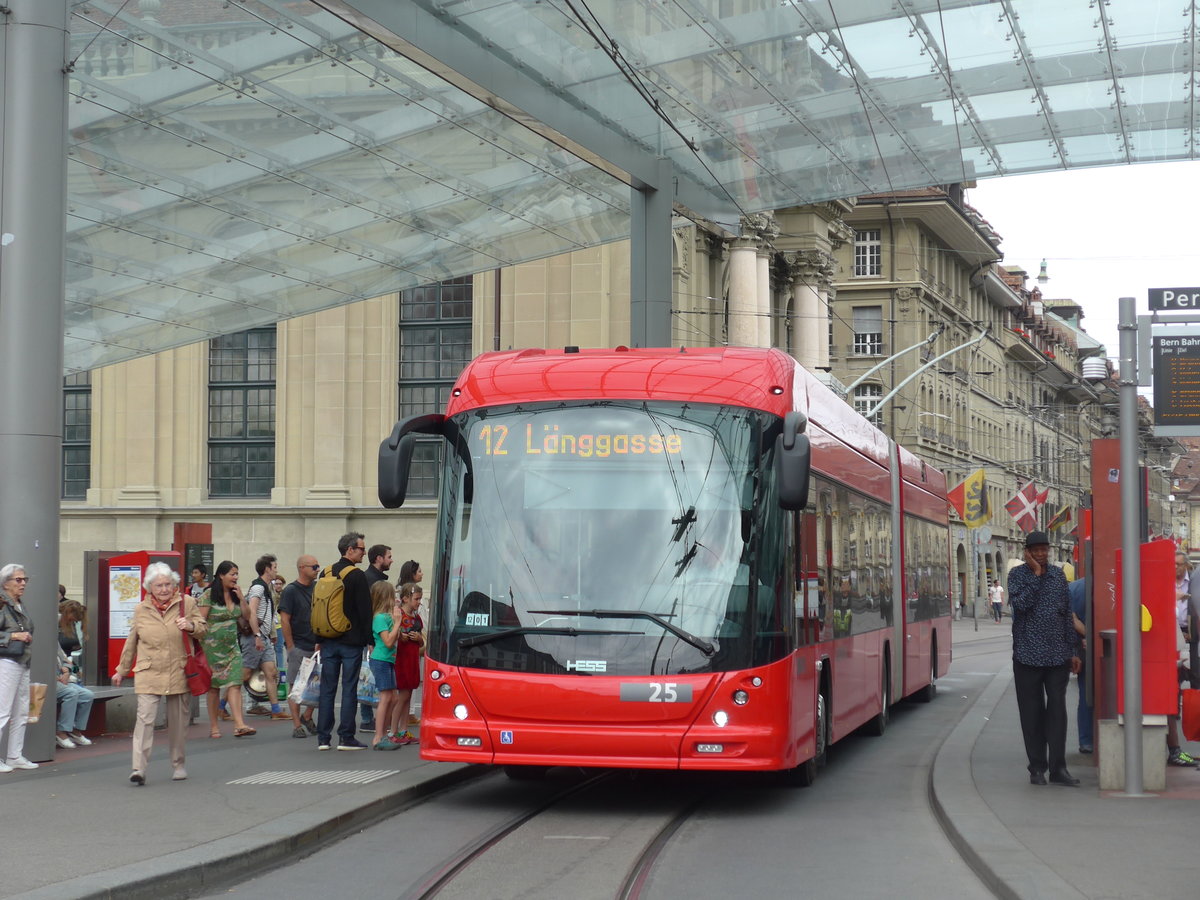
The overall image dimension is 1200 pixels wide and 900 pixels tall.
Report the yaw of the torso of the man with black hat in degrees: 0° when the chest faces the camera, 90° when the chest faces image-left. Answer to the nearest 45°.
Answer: approximately 0°

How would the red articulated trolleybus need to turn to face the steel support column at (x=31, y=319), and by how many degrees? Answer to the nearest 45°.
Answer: approximately 90° to its right

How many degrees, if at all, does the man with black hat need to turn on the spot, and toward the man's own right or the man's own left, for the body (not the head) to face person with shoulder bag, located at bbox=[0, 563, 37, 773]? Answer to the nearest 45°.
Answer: approximately 90° to the man's own right

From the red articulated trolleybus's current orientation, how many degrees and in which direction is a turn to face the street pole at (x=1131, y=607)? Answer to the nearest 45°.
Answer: approximately 90° to its left

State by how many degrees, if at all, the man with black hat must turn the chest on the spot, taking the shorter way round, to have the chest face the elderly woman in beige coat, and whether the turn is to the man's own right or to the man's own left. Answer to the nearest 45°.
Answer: approximately 90° to the man's own right

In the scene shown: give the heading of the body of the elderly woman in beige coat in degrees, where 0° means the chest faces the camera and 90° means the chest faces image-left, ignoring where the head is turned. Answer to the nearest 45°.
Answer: approximately 0°

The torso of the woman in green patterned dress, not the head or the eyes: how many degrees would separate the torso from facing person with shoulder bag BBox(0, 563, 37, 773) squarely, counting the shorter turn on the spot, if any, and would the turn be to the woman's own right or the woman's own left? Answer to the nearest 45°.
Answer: approximately 90° to the woman's own right

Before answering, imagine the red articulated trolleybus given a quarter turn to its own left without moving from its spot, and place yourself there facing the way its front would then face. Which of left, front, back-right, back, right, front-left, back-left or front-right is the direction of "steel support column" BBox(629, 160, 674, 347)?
left

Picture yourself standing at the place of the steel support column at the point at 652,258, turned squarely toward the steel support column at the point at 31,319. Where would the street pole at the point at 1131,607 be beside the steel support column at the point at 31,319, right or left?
left
